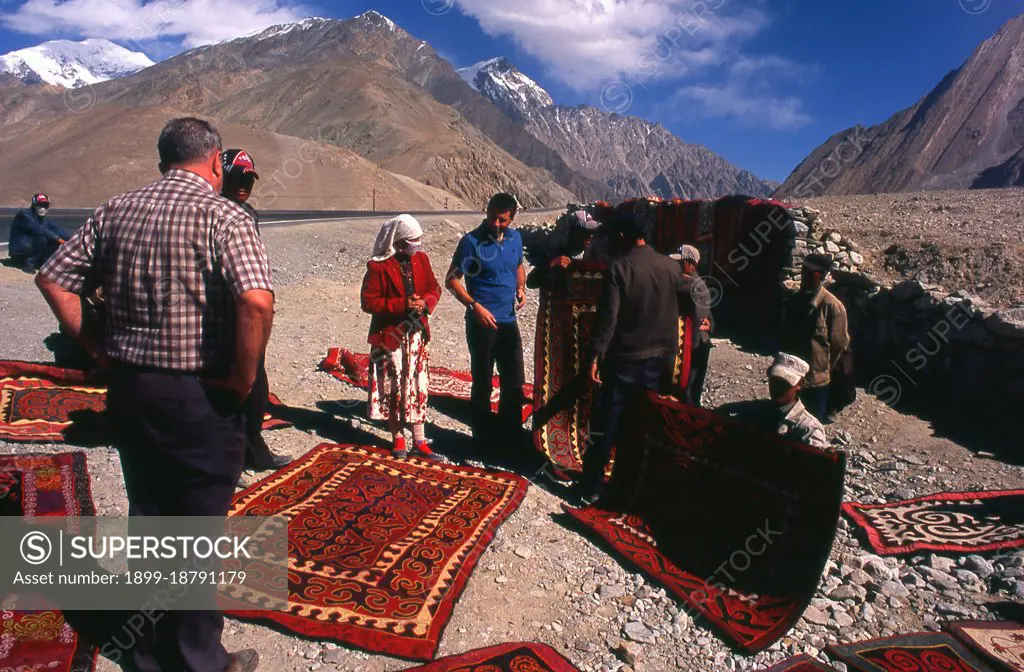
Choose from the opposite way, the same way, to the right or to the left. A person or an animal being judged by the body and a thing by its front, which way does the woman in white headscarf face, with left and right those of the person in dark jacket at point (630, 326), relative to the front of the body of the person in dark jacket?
the opposite way

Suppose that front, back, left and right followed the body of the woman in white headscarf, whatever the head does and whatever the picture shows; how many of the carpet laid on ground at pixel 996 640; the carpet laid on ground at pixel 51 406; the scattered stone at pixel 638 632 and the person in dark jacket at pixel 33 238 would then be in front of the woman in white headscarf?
2

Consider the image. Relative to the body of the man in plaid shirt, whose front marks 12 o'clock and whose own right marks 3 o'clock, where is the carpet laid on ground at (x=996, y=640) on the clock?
The carpet laid on ground is roughly at 2 o'clock from the man in plaid shirt.

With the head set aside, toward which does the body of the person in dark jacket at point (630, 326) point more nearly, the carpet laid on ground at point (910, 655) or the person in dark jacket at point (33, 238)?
the person in dark jacket

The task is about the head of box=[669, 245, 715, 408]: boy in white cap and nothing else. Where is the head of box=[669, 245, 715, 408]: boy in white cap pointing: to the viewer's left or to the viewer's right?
to the viewer's left

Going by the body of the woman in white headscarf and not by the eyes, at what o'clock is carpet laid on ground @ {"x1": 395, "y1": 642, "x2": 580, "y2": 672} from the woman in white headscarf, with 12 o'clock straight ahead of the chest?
The carpet laid on ground is roughly at 1 o'clock from the woman in white headscarf.

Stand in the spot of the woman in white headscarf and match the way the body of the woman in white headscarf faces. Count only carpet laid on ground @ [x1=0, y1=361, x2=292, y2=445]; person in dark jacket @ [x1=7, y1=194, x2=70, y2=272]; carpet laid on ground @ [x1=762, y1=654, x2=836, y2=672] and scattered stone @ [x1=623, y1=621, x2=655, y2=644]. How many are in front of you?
2

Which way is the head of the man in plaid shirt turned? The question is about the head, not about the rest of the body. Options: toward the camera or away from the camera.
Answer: away from the camera

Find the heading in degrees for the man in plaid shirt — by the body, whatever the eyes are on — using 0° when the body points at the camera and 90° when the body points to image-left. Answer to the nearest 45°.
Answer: approximately 225°
